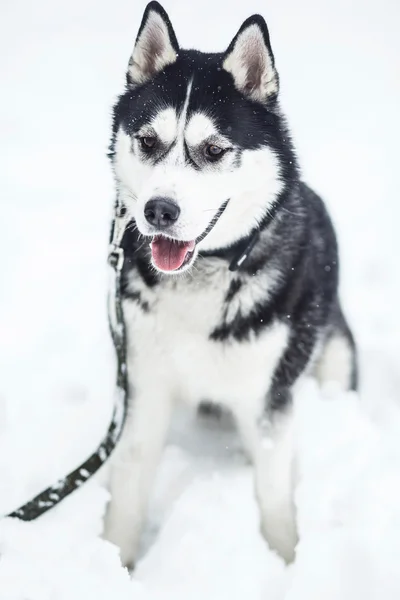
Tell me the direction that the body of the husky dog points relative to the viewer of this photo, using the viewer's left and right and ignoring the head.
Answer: facing the viewer and to the left of the viewer
